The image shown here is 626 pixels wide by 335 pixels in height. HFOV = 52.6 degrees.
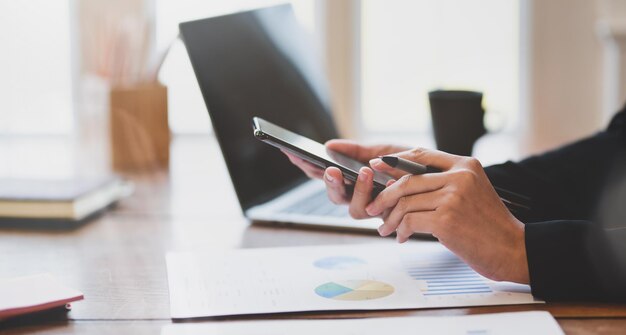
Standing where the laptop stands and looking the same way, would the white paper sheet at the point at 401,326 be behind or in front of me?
in front

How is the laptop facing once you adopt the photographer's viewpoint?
facing the viewer and to the right of the viewer
